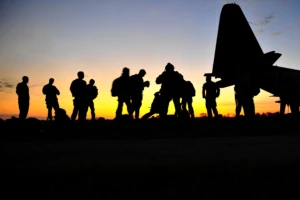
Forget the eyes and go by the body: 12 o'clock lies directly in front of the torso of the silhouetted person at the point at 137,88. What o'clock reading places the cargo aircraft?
The cargo aircraft is roughly at 11 o'clock from the silhouetted person.

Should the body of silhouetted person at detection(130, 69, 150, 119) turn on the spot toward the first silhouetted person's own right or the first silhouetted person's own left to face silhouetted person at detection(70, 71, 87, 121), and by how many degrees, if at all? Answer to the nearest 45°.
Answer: approximately 180°

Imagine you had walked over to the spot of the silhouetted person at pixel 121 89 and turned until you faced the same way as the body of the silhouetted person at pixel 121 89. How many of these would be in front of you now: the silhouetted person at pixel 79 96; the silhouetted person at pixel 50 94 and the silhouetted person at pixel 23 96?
0

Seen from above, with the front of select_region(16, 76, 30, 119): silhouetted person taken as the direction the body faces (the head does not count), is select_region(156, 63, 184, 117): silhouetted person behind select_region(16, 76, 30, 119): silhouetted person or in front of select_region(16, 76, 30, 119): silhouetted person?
in front

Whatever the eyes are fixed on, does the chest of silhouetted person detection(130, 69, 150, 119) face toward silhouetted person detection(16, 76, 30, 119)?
no

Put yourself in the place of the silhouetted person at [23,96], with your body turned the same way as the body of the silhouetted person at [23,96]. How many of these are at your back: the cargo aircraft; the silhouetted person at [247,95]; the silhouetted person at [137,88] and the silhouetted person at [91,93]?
0

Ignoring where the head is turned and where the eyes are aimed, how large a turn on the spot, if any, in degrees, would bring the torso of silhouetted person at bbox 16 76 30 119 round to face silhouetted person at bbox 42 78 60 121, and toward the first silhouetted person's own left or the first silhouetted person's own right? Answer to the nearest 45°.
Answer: approximately 45° to the first silhouetted person's own left

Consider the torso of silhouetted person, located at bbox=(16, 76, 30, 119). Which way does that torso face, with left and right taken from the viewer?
facing to the right of the viewer

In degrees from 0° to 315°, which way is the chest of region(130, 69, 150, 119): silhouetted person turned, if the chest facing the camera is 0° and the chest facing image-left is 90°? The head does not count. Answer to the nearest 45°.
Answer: approximately 270°
